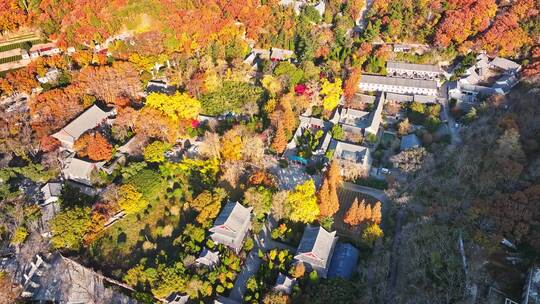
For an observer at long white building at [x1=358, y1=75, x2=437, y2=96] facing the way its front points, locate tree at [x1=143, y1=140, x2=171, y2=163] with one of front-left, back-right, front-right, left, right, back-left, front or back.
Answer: front-right

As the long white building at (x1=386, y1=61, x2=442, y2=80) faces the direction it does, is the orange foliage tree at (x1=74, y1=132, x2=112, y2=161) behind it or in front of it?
in front

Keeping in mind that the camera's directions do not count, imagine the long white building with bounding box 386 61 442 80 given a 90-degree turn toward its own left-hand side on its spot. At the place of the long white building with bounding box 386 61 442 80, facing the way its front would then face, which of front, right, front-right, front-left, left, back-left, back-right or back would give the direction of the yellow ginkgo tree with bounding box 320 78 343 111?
back-right

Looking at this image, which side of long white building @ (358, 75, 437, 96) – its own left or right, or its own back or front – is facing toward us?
front

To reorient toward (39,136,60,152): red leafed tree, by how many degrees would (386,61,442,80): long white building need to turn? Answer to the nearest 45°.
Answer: approximately 45° to its right

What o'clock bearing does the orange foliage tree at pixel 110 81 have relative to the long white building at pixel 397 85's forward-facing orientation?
The orange foliage tree is roughly at 2 o'clock from the long white building.

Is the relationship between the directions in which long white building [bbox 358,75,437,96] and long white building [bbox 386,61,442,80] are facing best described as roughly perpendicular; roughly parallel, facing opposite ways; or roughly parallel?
roughly parallel

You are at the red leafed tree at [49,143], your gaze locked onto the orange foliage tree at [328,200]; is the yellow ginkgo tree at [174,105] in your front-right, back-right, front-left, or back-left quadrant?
front-left

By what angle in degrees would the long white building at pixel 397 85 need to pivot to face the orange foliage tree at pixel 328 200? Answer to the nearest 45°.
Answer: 0° — it already faces it

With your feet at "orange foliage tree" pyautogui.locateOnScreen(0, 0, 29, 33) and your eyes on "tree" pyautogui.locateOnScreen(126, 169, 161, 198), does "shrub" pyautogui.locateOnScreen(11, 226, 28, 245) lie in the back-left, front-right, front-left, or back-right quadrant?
front-right

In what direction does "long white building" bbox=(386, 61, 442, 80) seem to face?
toward the camera

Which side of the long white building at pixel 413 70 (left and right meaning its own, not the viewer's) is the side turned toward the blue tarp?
front

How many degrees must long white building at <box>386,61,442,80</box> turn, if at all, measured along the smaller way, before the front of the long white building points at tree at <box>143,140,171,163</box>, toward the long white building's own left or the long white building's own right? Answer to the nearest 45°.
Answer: approximately 45° to the long white building's own right

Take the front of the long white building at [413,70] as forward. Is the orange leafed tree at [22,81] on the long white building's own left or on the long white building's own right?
on the long white building's own right

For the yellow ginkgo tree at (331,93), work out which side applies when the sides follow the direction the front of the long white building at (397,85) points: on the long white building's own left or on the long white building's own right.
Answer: on the long white building's own right

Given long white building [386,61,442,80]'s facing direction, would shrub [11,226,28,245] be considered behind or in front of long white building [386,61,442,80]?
in front

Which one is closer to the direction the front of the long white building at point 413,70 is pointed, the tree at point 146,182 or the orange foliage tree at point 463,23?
the tree at point 146,182

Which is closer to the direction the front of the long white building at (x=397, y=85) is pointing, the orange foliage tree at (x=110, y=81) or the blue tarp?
the blue tarp

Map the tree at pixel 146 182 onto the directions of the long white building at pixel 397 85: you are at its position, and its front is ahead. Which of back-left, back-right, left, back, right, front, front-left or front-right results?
front-right
